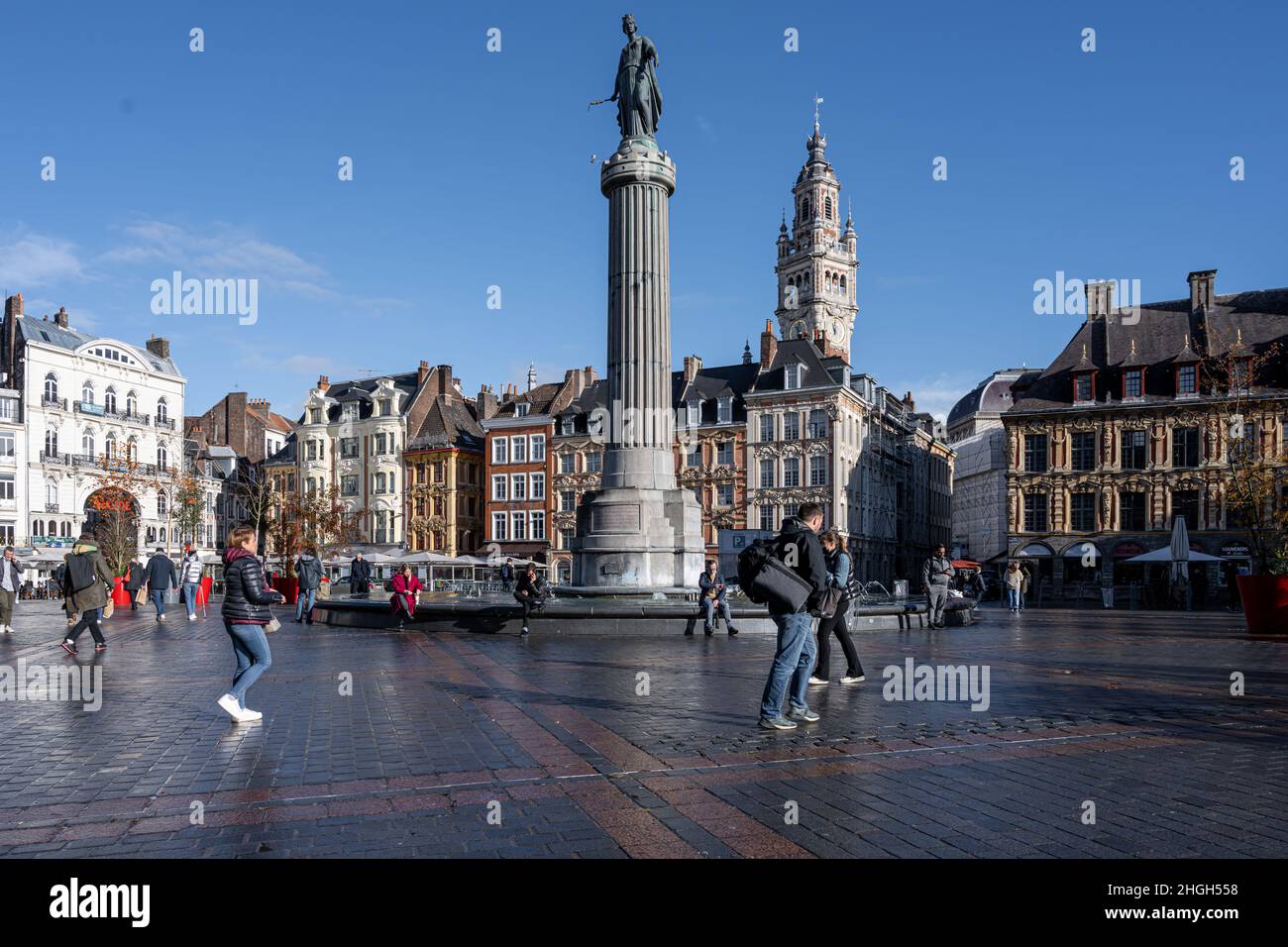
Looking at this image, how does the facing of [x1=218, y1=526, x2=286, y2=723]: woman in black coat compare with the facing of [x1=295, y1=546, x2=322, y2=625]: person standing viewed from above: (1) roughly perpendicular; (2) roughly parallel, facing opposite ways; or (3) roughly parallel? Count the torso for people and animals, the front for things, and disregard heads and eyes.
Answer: roughly perpendicular

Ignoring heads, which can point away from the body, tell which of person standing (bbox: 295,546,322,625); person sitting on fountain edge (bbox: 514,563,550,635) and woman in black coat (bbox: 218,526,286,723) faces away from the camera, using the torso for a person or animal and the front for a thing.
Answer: the person standing

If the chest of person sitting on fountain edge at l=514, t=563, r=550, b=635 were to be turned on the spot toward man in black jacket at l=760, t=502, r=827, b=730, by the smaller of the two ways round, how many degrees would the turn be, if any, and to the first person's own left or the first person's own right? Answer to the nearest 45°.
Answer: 0° — they already face them

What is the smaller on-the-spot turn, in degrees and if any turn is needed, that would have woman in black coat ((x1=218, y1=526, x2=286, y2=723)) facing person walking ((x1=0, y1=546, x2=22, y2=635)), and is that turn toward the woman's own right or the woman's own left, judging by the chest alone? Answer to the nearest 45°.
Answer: approximately 90° to the woman's own left

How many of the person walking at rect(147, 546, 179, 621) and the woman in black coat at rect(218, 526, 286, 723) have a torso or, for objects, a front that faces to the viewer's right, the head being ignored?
1

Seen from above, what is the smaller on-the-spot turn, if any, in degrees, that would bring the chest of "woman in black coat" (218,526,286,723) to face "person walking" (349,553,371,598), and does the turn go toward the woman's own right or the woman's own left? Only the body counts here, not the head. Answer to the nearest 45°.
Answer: approximately 90° to the woman's own left

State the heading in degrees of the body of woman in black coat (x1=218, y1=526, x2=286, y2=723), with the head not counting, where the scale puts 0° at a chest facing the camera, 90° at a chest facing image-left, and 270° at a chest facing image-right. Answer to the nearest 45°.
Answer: approximately 270°

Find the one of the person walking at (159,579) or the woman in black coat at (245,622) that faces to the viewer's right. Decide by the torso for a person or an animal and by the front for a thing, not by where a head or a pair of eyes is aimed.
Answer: the woman in black coat
